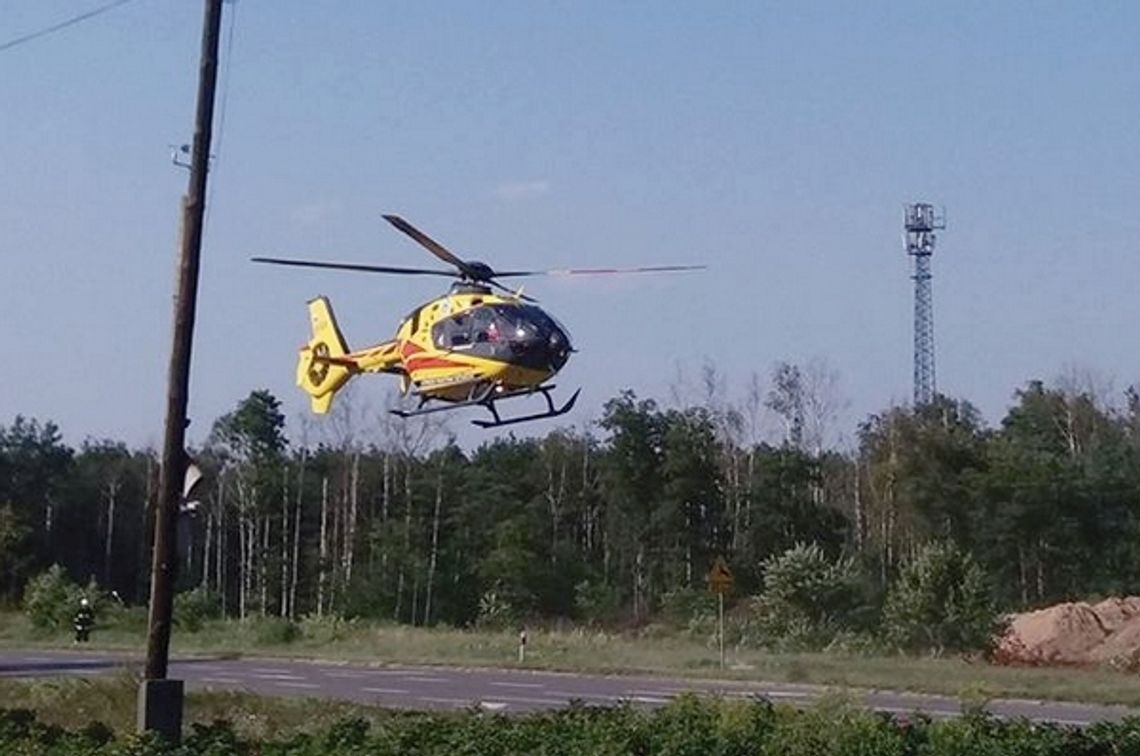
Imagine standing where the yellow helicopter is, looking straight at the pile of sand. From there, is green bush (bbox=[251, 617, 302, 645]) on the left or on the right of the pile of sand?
left

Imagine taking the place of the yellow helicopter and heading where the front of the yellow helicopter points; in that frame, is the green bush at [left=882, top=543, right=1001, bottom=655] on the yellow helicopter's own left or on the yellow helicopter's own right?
on the yellow helicopter's own left

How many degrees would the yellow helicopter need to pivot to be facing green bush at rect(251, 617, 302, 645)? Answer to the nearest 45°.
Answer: approximately 135° to its left

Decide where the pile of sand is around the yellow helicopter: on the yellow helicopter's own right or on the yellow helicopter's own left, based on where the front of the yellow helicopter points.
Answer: on the yellow helicopter's own left

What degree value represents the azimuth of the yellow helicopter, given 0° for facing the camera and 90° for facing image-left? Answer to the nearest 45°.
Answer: approximately 315°
